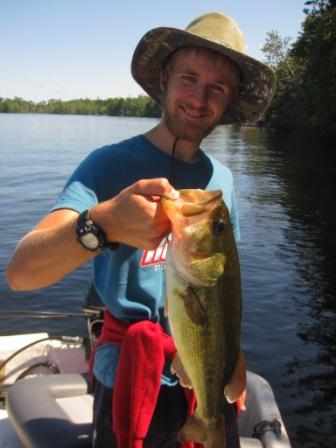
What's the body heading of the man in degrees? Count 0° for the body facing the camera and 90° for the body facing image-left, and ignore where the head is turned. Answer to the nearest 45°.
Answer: approximately 0°
